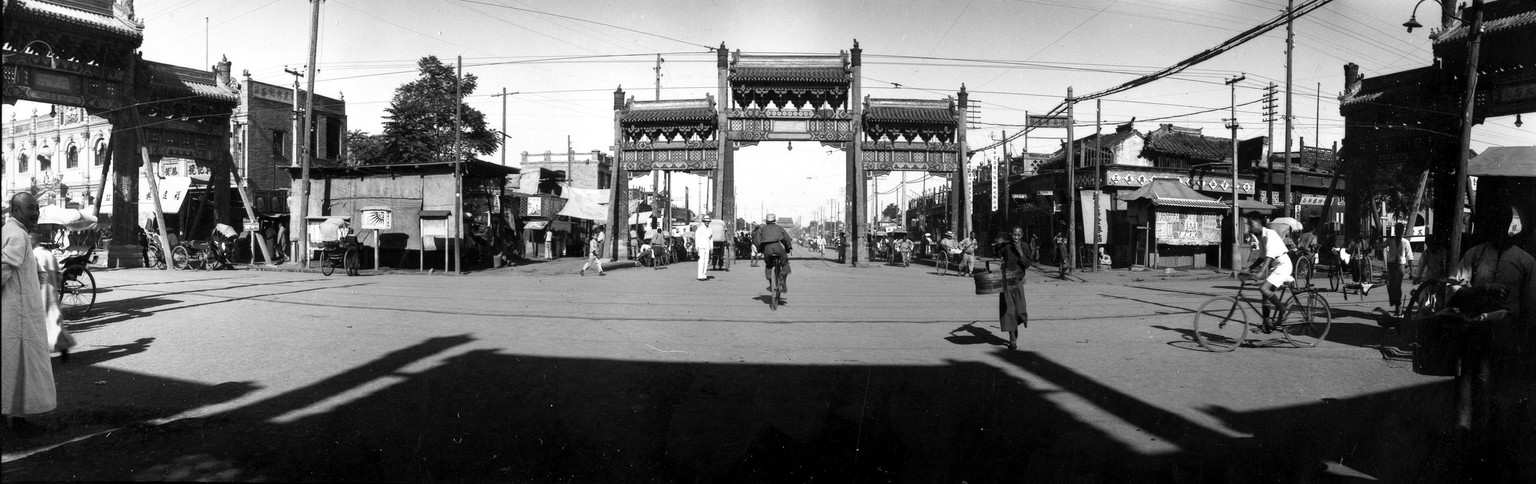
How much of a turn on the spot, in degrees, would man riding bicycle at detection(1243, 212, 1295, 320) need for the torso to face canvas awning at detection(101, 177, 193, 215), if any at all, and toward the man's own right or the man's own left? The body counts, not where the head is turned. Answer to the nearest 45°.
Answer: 0° — they already face it

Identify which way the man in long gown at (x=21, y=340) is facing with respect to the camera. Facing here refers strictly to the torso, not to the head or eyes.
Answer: to the viewer's right

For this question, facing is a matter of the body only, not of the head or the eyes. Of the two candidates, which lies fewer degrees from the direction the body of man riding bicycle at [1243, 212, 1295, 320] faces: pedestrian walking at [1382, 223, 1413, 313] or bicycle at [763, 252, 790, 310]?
the bicycle

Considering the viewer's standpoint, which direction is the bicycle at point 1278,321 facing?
facing to the left of the viewer

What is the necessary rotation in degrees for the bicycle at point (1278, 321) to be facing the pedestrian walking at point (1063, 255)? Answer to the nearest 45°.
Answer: approximately 90° to its right

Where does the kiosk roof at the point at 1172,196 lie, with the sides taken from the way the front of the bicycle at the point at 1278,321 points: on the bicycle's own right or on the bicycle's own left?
on the bicycle's own right

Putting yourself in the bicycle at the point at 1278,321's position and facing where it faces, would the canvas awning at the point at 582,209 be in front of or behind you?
in front

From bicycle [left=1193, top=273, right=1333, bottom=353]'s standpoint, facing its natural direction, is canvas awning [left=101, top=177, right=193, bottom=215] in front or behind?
in front

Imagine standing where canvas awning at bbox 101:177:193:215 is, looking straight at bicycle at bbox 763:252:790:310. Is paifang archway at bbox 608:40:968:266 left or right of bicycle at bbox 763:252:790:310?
left

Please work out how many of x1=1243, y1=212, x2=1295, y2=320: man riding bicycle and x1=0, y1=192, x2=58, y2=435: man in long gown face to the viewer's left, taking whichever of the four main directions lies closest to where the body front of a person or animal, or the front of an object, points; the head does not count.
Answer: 1

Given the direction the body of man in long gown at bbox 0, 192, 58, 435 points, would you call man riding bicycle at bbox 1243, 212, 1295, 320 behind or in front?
in front

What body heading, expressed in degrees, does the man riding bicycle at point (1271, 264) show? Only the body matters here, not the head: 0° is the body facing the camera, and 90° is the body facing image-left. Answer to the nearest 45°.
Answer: approximately 90°
